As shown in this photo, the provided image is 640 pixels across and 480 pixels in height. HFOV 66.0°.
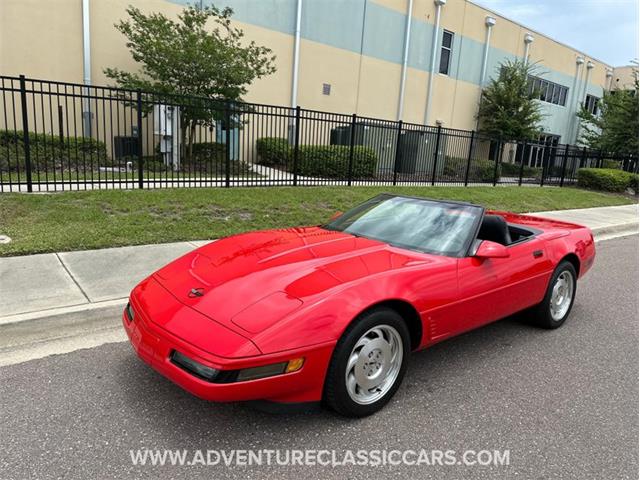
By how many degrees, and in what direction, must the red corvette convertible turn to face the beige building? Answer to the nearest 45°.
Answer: approximately 135° to its right

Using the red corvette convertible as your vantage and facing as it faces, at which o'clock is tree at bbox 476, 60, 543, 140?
The tree is roughly at 5 o'clock from the red corvette convertible.

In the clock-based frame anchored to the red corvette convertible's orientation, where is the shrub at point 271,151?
The shrub is roughly at 4 o'clock from the red corvette convertible.

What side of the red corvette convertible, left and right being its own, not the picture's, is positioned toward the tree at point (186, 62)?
right

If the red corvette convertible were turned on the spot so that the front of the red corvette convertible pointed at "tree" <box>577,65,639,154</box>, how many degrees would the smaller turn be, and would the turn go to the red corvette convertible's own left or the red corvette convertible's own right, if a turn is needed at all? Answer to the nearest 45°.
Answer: approximately 180°

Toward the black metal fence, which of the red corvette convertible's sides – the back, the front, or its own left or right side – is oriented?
right

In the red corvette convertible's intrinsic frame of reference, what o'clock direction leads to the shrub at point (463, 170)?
The shrub is roughly at 5 o'clock from the red corvette convertible.

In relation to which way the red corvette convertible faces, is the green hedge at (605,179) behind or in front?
behind

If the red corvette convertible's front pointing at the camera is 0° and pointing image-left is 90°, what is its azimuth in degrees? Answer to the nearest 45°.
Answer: approximately 45°
